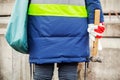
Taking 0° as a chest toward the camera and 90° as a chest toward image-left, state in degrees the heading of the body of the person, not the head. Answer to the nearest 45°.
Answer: approximately 180°
